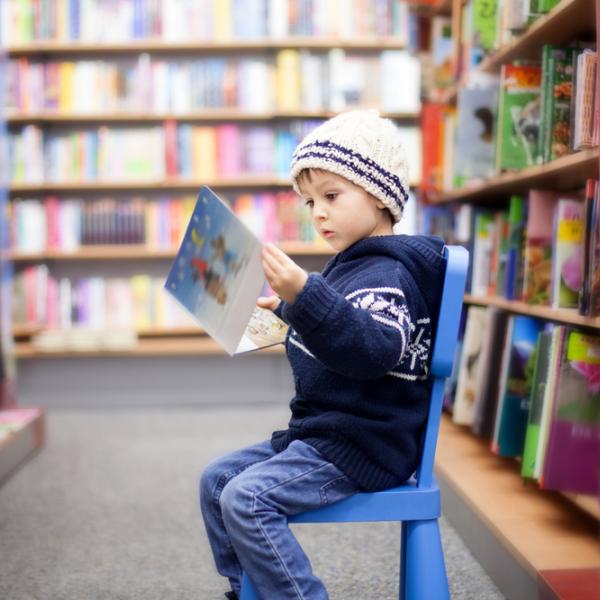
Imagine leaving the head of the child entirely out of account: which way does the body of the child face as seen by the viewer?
to the viewer's left

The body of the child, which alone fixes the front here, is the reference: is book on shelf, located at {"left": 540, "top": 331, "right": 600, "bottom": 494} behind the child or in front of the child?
behind

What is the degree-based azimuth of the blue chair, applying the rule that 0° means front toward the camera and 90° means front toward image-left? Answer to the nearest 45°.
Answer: approximately 90°

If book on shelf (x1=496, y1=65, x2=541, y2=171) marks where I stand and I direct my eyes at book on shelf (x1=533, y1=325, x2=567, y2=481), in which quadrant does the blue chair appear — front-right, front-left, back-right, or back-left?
front-right

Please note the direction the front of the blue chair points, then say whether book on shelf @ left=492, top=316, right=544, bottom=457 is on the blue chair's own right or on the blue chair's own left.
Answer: on the blue chair's own right

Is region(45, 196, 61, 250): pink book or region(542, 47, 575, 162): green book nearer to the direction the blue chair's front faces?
the pink book

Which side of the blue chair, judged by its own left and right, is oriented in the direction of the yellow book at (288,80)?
right

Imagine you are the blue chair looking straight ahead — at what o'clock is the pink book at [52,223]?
The pink book is roughly at 2 o'clock from the blue chair.

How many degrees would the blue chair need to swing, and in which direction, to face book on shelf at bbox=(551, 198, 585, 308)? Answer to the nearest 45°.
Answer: approximately 135° to its right

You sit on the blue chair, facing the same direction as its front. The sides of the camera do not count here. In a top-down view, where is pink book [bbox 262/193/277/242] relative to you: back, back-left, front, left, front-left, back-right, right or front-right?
right

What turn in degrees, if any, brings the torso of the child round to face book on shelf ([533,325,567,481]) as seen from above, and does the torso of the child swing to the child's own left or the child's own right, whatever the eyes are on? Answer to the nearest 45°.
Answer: approximately 135° to the child's own right

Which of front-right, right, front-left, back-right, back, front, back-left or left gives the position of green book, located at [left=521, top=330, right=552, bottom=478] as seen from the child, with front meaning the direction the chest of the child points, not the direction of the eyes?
back-right
